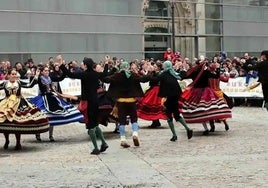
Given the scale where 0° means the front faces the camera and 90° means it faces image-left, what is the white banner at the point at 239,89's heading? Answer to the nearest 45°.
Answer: approximately 0°
